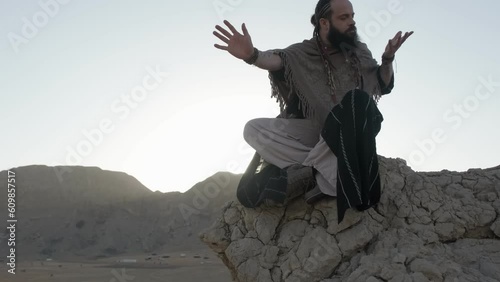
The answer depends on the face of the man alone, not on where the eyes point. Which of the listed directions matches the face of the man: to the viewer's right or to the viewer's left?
to the viewer's right

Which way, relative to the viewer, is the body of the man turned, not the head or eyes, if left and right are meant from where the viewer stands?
facing the viewer and to the right of the viewer
